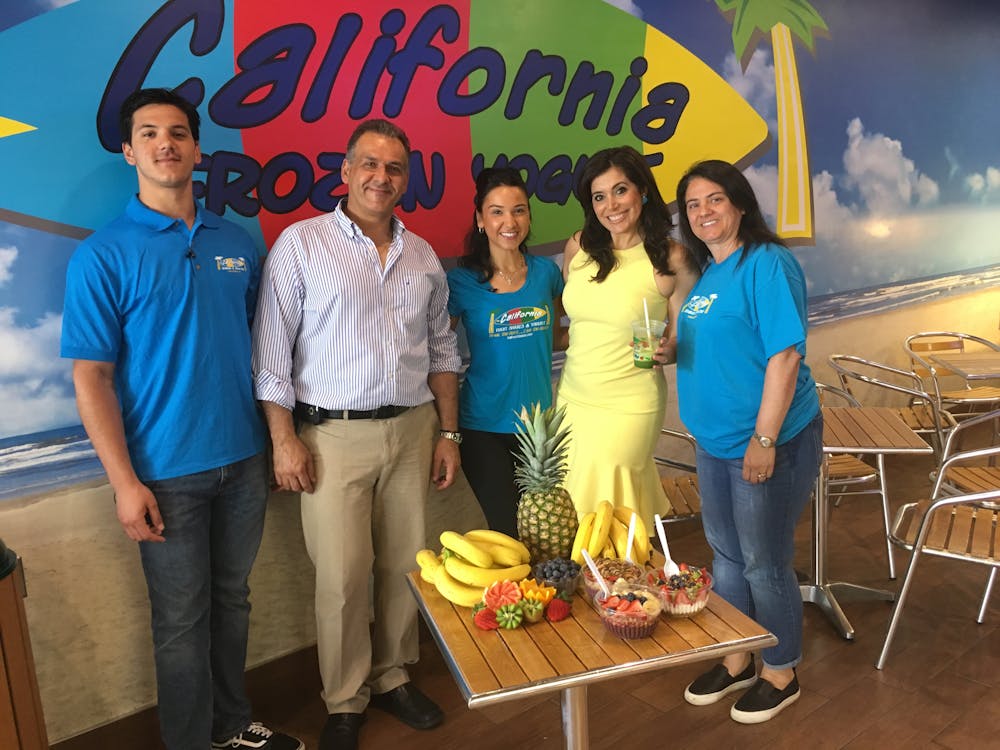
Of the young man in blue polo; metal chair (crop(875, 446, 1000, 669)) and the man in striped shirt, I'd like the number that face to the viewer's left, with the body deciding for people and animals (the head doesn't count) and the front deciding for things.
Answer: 1

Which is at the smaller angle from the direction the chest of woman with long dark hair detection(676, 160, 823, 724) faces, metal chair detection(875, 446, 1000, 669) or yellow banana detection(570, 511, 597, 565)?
the yellow banana

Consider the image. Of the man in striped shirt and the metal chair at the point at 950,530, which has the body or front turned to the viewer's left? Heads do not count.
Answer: the metal chair

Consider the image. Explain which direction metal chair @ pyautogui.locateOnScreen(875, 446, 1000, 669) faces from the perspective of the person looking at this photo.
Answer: facing to the left of the viewer

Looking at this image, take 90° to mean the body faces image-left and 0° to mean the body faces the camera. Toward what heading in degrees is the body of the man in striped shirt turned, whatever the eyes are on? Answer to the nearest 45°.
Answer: approximately 315°

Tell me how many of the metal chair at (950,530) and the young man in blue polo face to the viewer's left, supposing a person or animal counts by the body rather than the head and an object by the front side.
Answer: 1

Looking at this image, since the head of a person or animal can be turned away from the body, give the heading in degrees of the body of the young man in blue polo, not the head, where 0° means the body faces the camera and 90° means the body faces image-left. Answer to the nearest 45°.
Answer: approximately 315°

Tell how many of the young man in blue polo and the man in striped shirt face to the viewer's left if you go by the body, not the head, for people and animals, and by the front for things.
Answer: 0

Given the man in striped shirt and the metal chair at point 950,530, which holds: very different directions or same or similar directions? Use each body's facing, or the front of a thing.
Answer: very different directions
